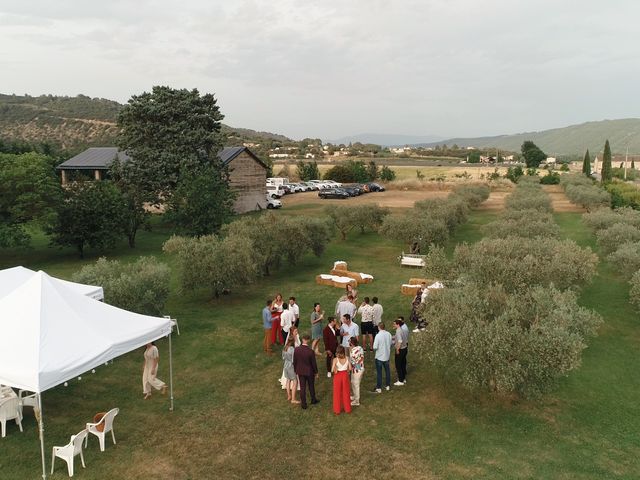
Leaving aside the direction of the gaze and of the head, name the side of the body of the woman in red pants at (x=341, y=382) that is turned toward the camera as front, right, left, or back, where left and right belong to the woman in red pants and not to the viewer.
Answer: back

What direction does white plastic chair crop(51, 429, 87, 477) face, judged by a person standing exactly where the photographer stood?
facing the viewer and to the left of the viewer

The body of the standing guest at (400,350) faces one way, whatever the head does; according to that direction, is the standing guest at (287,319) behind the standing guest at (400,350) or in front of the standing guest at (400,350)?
in front

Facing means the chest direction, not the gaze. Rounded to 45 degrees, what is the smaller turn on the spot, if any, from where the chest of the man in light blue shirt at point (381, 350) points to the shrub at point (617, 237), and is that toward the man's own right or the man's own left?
approximately 90° to the man's own right

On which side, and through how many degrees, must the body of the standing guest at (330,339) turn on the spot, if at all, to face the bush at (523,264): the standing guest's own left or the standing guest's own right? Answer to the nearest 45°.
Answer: approximately 90° to the standing guest's own left

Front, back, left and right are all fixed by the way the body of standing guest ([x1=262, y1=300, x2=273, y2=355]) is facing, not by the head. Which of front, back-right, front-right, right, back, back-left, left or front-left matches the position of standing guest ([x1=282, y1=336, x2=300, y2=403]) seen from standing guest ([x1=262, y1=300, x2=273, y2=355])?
right

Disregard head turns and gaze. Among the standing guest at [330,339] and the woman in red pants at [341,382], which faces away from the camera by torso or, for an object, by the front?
the woman in red pants

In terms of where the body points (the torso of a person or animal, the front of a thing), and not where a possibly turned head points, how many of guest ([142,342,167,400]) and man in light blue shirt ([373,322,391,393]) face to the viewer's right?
0

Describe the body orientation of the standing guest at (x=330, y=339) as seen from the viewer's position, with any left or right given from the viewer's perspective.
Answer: facing the viewer and to the right of the viewer

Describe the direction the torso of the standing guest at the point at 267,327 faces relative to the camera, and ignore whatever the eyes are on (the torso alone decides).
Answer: to the viewer's right

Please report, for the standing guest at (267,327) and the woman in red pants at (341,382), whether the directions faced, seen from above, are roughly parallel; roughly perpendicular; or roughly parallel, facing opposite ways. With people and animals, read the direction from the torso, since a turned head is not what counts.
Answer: roughly perpendicular

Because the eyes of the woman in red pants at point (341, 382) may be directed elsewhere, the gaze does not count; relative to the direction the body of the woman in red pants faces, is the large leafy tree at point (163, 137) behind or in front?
in front

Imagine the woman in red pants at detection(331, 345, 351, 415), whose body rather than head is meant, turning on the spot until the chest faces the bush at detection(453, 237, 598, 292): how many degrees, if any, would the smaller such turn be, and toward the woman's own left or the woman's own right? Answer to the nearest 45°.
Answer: approximately 45° to the woman's own right

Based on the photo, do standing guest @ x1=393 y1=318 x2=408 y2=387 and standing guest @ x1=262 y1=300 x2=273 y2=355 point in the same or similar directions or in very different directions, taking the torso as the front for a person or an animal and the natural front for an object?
very different directions

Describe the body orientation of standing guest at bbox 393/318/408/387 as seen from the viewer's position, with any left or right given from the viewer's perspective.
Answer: facing to the left of the viewer

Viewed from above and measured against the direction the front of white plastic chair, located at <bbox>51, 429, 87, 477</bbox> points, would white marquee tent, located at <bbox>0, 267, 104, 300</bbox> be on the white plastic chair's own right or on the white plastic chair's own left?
on the white plastic chair's own right

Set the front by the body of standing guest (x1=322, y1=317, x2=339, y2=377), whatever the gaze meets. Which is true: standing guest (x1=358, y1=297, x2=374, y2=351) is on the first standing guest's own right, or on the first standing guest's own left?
on the first standing guest's own left
